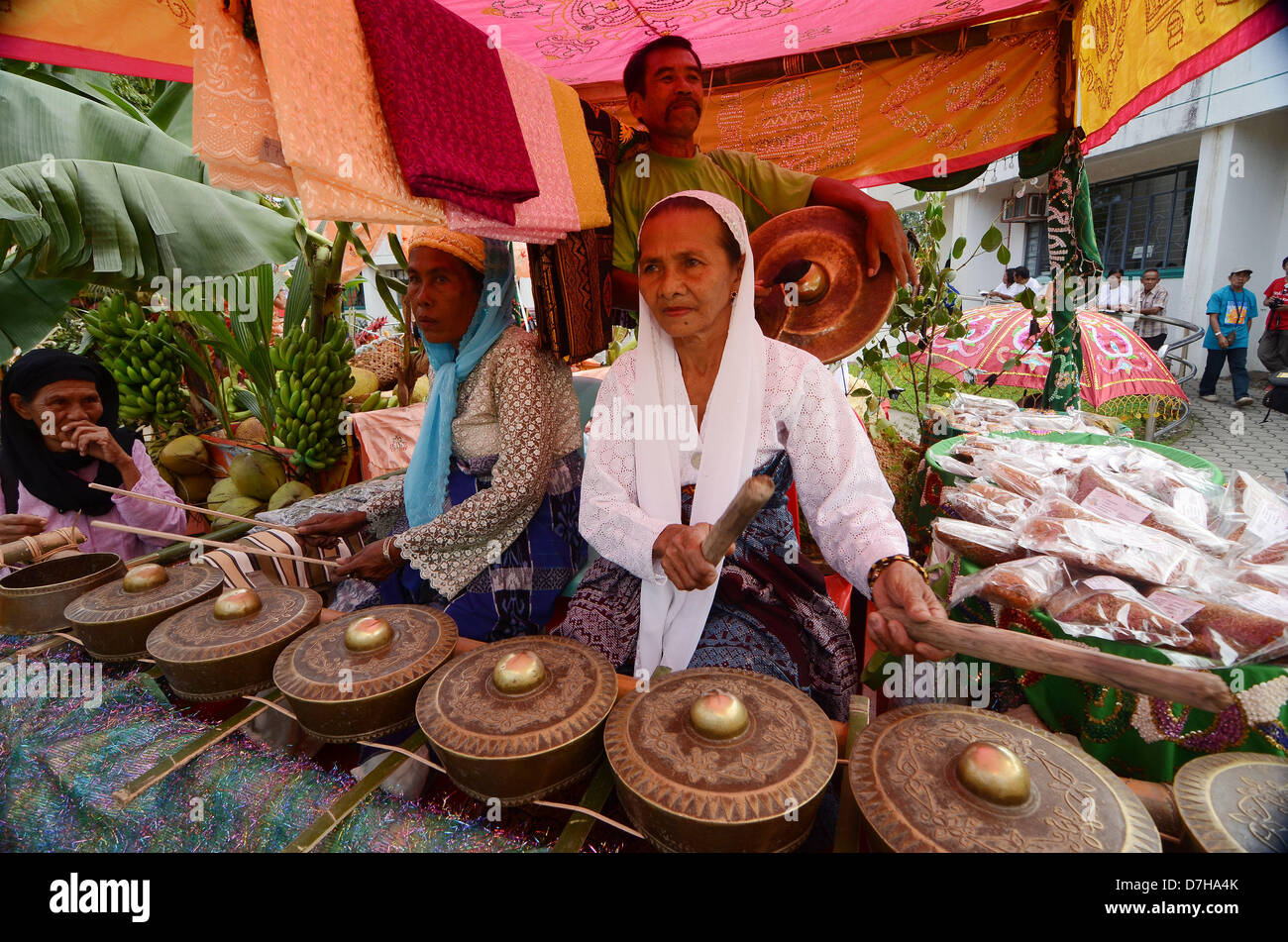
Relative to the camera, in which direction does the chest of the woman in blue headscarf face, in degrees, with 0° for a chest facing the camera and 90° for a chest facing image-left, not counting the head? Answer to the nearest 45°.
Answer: approximately 45°

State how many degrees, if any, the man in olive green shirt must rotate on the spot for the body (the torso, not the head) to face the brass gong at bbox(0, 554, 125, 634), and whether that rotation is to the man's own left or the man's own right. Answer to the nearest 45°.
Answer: approximately 45° to the man's own right

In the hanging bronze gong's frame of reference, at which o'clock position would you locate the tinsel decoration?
The tinsel decoration is roughly at 1 o'clock from the hanging bronze gong.

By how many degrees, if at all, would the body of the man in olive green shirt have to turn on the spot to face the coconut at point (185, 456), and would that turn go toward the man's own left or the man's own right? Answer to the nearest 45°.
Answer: approximately 90° to the man's own right
